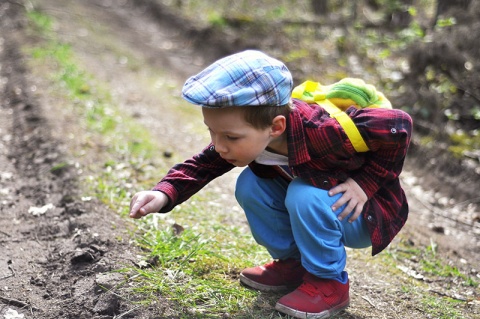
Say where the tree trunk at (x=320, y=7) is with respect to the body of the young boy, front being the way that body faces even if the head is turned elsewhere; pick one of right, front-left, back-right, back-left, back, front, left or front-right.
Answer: back-right

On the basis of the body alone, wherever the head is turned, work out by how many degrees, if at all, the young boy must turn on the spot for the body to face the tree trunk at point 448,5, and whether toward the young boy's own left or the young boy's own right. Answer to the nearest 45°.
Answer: approximately 135° to the young boy's own right

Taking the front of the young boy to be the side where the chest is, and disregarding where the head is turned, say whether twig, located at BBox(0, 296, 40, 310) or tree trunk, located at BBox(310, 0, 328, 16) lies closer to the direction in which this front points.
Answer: the twig

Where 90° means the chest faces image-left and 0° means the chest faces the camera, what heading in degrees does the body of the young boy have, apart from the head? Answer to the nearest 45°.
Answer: approximately 45°

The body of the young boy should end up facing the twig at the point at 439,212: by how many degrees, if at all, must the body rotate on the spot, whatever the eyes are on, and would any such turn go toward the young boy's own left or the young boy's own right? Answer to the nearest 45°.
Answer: approximately 180°

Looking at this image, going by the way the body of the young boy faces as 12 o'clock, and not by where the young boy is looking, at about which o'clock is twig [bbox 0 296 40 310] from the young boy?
The twig is roughly at 1 o'clock from the young boy.
